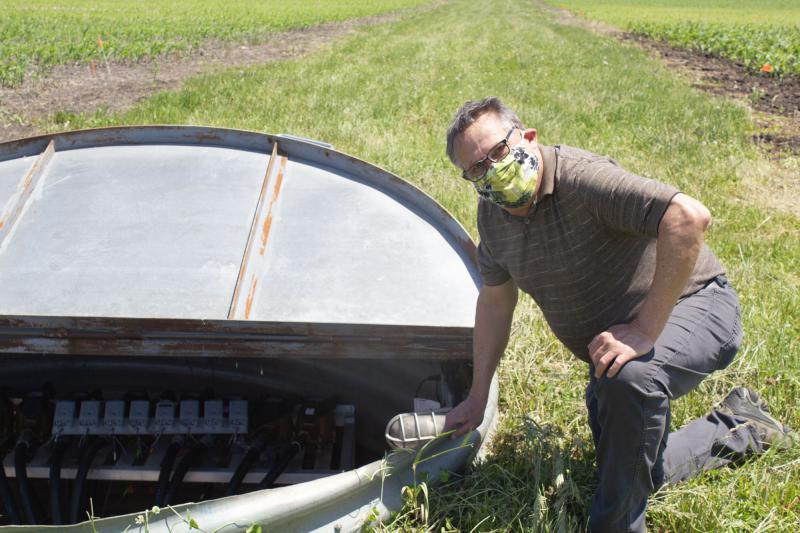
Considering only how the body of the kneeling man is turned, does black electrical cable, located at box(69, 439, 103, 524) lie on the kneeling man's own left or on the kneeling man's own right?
on the kneeling man's own right

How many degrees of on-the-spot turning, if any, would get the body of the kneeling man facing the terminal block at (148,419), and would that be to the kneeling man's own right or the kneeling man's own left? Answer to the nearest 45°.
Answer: approximately 45° to the kneeling man's own right

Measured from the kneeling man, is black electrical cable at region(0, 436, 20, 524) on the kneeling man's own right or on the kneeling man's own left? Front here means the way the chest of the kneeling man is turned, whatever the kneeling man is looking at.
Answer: on the kneeling man's own right

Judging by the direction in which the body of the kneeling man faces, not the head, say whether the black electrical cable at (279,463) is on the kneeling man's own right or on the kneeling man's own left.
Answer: on the kneeling man's own right

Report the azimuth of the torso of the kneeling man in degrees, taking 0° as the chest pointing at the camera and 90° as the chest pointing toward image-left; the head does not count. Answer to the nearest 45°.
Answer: approximately 45°

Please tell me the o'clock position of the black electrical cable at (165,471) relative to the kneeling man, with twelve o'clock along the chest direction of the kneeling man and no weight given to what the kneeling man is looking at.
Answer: The black electrical cable is roughly at 2 o'clock from the kneeling man.

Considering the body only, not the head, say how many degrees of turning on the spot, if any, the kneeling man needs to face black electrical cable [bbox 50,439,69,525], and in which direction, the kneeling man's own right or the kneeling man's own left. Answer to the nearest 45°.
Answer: approximately 45° to the kneeling man's own right

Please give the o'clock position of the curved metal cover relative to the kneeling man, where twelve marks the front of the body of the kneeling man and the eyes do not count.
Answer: The curved metal cover is roughly at 2 o'clock from the kneeling man.
